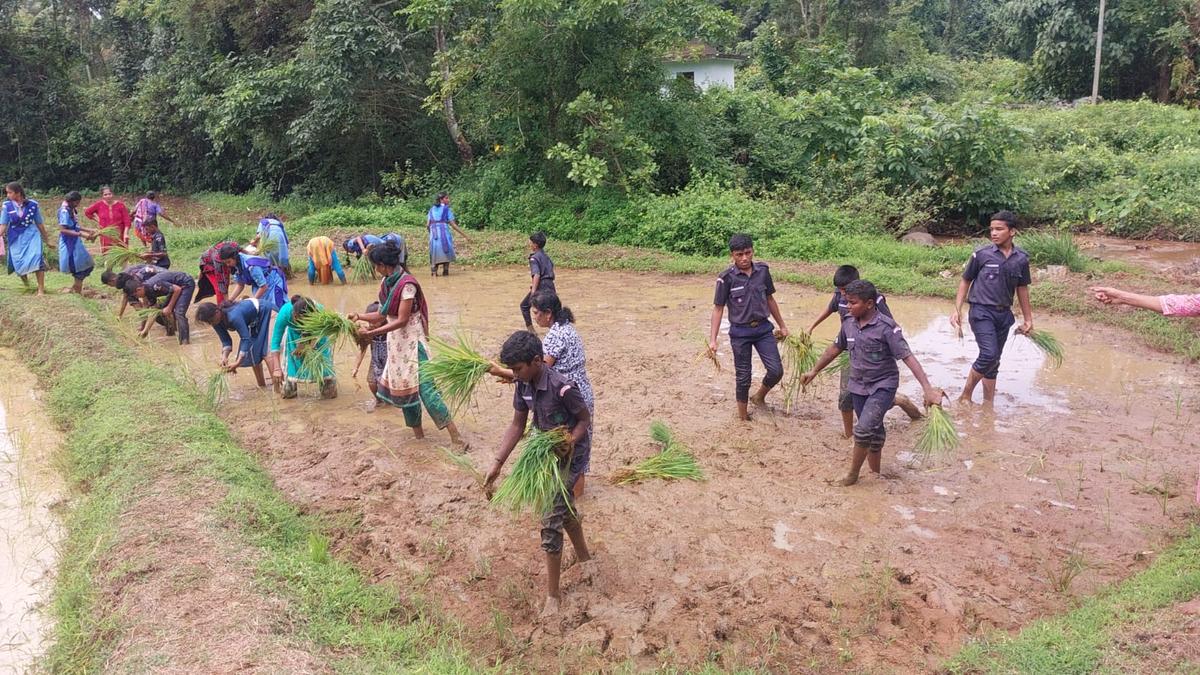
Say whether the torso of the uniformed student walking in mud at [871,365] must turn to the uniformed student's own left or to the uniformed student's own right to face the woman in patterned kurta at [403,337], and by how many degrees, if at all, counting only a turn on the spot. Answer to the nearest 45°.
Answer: approximately 45° to the uniformed student's own right

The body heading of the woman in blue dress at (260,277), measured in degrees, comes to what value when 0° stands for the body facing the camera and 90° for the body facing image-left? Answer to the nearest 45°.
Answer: approximately 90°

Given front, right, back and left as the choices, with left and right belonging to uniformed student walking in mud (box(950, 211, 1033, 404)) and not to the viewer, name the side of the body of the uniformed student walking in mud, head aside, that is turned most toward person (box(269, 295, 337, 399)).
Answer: right

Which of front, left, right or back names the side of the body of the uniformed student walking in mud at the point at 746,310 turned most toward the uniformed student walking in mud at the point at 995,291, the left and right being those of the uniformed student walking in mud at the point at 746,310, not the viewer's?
left

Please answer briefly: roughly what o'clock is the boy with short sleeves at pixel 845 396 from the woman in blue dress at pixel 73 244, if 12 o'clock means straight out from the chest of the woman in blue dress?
The boy with short sleeves is roughly at 2 o'clock from the woman in blue dress.

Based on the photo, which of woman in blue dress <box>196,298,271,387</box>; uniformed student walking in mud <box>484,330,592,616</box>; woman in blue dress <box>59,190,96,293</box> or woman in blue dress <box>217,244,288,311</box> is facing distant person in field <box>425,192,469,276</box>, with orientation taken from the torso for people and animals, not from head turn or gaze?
woman in blue dress <box>59,190,96,293</box>

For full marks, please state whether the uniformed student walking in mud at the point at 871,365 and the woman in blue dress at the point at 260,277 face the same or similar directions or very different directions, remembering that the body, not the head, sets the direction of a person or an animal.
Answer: same or similar directions

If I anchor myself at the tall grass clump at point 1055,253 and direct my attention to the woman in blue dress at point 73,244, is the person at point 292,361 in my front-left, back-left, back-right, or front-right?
front-left

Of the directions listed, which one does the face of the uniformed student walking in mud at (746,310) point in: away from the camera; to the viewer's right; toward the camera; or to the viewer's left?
toward the camera

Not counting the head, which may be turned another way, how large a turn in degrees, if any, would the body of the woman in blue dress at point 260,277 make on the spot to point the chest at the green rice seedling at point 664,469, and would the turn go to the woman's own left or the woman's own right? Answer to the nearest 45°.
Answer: approximately 135° to the woman's own left

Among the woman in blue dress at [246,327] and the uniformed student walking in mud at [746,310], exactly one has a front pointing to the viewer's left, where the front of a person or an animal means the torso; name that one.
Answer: the woman in blue dress

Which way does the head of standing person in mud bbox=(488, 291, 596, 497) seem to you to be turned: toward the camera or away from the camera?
toward the camera
